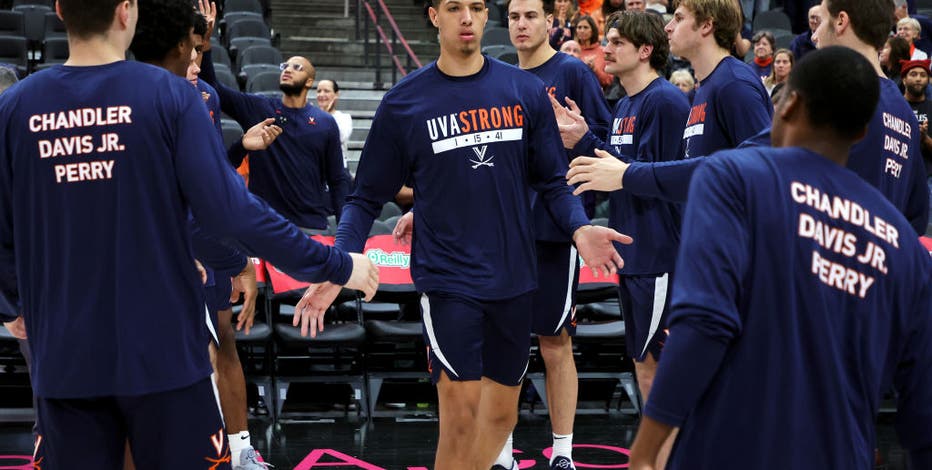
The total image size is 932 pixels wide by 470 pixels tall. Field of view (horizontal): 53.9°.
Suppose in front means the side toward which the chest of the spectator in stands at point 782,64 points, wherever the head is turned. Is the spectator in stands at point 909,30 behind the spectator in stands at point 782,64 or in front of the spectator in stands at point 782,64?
behind

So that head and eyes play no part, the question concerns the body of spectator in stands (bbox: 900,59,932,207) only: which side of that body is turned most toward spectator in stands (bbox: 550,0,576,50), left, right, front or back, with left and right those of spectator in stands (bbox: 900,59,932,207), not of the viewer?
right

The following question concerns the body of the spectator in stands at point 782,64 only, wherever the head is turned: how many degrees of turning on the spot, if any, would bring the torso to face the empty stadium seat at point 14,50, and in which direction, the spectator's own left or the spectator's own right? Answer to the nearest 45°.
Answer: approximately 90° to the spectator's own right

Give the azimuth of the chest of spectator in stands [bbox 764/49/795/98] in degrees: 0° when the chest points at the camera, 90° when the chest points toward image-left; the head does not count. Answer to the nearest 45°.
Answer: approximately 0°

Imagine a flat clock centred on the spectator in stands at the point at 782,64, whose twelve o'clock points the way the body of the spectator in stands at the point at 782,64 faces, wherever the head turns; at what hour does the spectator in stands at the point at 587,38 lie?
the spectator in stands at the point at 587,38 is roughly at 3 o'clock from the spectator in stands at the point at 782,64.
